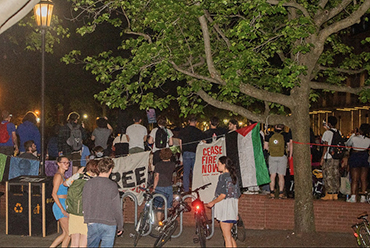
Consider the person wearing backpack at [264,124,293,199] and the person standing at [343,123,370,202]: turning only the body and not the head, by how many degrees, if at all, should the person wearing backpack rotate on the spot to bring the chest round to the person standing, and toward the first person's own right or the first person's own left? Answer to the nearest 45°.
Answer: approximately 90° to the first person's own right

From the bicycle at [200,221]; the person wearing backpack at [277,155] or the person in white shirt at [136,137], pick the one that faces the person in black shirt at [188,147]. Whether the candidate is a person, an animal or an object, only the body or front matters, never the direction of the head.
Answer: the bicycle

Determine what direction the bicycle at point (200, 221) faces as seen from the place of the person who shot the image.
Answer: facing away from the viewer

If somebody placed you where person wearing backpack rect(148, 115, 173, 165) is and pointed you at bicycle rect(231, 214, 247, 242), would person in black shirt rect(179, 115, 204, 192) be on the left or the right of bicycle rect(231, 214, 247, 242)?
left

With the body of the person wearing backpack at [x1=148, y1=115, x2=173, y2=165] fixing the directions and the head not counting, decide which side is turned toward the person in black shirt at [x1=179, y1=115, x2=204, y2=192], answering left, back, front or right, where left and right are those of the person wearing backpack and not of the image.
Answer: right

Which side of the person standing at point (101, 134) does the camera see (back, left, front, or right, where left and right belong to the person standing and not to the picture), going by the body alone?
back

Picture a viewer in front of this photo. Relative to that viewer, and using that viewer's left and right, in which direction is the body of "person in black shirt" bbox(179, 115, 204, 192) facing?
facing away from the viewer

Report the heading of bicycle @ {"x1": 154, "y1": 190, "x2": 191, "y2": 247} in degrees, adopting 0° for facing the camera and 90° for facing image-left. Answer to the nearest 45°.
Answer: approximately 225°

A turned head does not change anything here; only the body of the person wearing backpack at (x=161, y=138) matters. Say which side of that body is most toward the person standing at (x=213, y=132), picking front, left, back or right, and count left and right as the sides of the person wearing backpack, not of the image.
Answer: right

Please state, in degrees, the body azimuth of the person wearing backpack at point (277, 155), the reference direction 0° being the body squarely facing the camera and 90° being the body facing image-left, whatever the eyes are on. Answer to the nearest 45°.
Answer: approximately 180°
